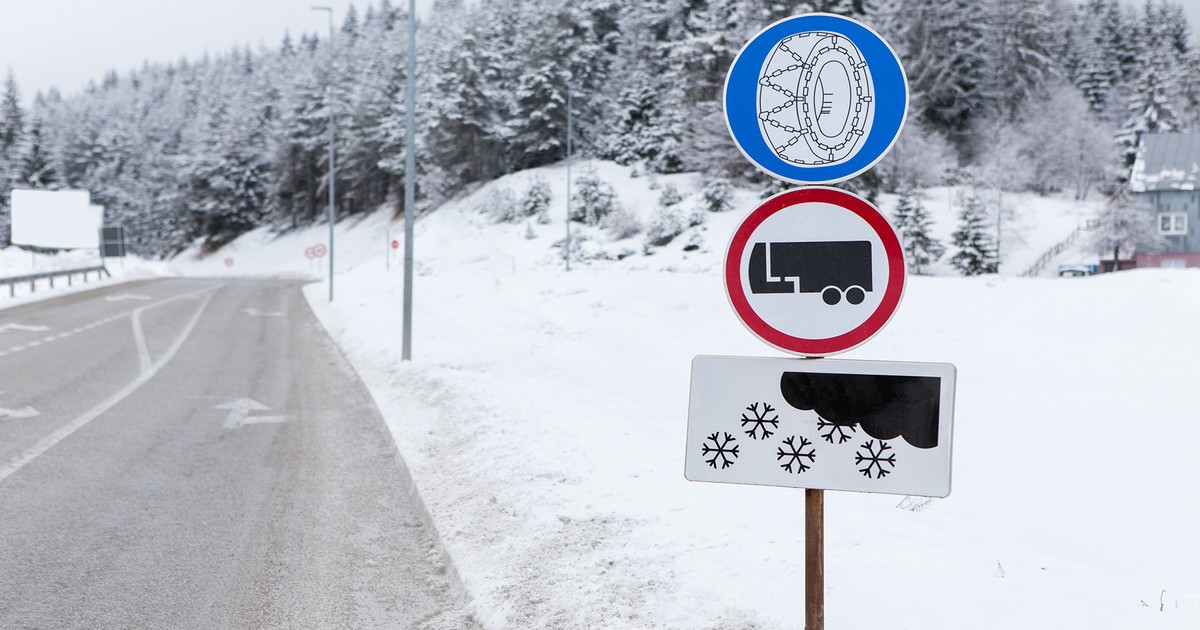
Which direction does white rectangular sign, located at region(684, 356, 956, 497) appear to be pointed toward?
toward the camera

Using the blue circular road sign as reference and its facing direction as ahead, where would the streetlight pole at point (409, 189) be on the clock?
The streetlight pole is roughly at 5 o'clock from the blue circular road sign.

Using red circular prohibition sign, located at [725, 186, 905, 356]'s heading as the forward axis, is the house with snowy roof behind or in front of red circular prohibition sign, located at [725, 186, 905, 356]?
behind

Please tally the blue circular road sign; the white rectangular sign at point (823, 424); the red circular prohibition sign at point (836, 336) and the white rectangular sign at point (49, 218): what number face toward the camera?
4

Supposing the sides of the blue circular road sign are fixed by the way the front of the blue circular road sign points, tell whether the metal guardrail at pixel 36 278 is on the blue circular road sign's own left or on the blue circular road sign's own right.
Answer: on the blue circular road sign's own right

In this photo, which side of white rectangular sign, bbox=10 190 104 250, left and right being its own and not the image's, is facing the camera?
front

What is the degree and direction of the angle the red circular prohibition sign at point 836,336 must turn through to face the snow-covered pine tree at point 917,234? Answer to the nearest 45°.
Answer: approximately 180°

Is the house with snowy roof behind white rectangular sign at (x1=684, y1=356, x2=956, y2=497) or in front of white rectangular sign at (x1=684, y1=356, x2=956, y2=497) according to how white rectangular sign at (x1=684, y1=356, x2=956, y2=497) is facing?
behind

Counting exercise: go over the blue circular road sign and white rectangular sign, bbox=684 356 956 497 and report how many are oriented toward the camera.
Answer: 2

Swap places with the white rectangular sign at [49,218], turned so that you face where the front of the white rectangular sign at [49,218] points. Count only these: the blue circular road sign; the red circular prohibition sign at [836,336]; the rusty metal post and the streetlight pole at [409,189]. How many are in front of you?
4

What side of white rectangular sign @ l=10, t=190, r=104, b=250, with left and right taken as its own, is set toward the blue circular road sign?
front
